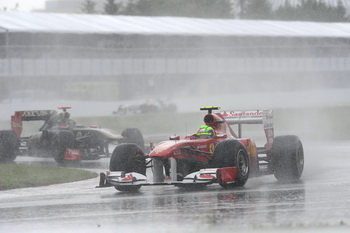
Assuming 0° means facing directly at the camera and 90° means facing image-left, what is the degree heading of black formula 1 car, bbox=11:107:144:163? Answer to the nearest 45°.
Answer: approximately 315°

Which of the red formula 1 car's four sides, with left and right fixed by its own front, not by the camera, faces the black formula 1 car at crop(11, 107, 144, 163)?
right

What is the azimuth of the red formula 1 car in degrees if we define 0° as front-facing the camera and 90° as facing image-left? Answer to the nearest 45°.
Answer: approximately 45°

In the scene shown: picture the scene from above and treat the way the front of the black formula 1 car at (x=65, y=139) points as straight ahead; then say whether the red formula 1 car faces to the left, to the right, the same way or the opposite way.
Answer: to the right

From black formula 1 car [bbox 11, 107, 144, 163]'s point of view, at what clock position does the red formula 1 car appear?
The red formula 1 car is roughly at 1 o'clock from the black formula 1 car.

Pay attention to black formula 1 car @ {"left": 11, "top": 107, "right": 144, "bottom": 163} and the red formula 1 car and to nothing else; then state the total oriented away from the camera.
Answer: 0
